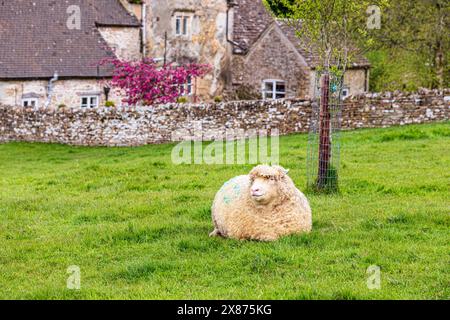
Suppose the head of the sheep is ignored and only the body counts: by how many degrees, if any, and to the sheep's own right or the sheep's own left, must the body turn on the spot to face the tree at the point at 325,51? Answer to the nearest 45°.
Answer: approximately 135° to the sheep's own left

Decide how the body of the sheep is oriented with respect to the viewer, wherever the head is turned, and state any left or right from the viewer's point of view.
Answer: facing the viewer and to the right of the viewer

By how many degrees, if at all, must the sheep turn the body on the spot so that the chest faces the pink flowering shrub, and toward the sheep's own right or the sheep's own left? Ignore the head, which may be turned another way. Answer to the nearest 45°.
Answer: approximately 135° to the sheep's own left

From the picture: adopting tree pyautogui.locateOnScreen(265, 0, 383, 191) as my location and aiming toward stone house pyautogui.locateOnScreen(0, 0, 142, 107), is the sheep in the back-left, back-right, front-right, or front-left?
back-left

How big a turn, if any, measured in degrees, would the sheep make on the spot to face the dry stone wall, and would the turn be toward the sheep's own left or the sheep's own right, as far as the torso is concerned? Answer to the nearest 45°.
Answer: approximately 135° to the sheep's own left

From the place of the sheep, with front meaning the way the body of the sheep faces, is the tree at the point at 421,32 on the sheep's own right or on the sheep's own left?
on the sheep's own left

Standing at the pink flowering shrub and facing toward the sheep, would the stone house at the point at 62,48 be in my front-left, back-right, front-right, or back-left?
back-right

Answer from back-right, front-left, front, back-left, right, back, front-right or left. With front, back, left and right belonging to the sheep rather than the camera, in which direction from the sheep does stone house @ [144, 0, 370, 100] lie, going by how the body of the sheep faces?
back-left

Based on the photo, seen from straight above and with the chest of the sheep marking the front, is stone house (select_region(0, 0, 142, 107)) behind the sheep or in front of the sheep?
behind

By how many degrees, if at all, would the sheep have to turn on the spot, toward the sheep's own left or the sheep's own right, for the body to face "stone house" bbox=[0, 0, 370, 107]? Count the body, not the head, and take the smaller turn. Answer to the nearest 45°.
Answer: approximately 135° to the sheep's own left
